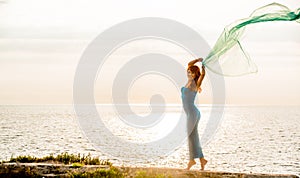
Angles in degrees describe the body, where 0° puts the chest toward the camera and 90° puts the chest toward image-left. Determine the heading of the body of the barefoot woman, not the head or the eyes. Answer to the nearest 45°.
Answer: approximately 90°
